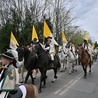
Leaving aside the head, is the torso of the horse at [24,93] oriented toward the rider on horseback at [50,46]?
no
